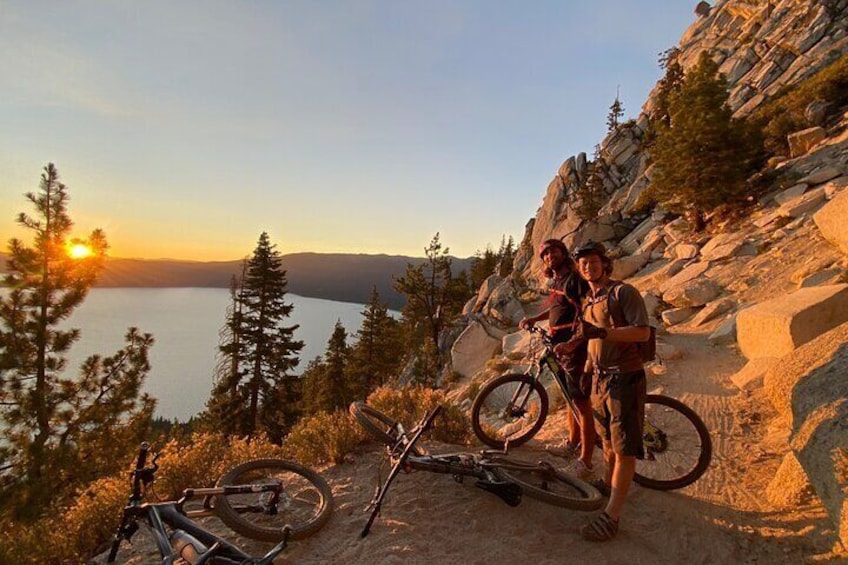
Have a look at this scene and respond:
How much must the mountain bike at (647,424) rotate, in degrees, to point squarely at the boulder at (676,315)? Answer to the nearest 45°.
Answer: approximately 45° to its right

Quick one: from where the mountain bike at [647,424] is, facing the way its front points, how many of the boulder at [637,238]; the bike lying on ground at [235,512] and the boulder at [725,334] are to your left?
1

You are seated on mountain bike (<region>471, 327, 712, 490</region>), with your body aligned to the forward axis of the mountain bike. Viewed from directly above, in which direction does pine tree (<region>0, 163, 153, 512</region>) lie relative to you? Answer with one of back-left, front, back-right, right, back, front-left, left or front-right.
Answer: front-left

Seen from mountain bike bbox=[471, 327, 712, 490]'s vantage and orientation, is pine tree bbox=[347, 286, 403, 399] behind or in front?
in front

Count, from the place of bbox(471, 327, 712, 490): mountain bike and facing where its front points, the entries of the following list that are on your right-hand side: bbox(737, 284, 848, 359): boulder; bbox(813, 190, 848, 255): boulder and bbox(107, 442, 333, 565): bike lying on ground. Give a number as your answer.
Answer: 2

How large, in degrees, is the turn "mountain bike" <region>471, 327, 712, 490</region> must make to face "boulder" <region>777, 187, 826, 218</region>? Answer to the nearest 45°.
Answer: approximately 90° to its right

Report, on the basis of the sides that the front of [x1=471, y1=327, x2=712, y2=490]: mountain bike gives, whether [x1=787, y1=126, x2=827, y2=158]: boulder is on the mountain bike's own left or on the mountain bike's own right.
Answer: on the mountain bike's own right

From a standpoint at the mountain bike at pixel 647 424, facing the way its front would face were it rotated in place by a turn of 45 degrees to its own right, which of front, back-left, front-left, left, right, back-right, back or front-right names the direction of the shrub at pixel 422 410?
left

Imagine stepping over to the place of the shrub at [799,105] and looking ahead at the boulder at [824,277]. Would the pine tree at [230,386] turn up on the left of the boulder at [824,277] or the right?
right

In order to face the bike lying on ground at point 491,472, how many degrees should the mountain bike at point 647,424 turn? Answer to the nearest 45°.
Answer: approximately 90° to its left

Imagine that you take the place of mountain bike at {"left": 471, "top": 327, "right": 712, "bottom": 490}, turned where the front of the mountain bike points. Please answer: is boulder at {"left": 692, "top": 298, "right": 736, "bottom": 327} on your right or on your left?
on your right

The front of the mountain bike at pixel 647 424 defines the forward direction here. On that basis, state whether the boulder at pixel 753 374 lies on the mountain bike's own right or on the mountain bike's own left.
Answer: on the mountain bike's own right

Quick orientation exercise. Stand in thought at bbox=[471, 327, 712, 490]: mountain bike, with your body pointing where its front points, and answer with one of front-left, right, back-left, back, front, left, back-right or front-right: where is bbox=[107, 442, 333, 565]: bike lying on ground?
left

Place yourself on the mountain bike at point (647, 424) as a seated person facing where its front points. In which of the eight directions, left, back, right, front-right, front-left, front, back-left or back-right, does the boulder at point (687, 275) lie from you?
front-right

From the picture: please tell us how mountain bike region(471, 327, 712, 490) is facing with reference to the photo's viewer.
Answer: facing away from the viewer and to the left of the viewer

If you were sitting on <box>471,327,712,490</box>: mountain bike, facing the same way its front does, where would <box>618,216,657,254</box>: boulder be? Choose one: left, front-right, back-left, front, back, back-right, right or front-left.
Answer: front-right

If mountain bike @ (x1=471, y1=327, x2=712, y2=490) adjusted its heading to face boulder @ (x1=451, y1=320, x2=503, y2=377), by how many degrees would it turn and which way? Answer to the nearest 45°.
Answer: approximately 45° to its right
